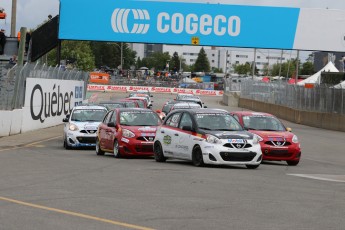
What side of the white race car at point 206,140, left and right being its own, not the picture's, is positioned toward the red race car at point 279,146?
left

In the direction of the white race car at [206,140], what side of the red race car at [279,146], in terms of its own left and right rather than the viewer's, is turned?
right

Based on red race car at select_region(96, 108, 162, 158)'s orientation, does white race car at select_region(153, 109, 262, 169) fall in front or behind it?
in front

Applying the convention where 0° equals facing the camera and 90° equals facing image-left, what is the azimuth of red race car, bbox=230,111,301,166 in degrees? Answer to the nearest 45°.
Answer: approximately 315°

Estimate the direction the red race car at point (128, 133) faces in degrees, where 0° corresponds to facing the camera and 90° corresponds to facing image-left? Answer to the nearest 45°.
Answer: approximately 315°

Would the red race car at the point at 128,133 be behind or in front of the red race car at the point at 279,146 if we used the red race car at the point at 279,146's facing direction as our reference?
behind

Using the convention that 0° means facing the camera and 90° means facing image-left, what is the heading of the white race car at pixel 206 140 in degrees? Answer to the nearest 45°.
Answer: approximately 315°
